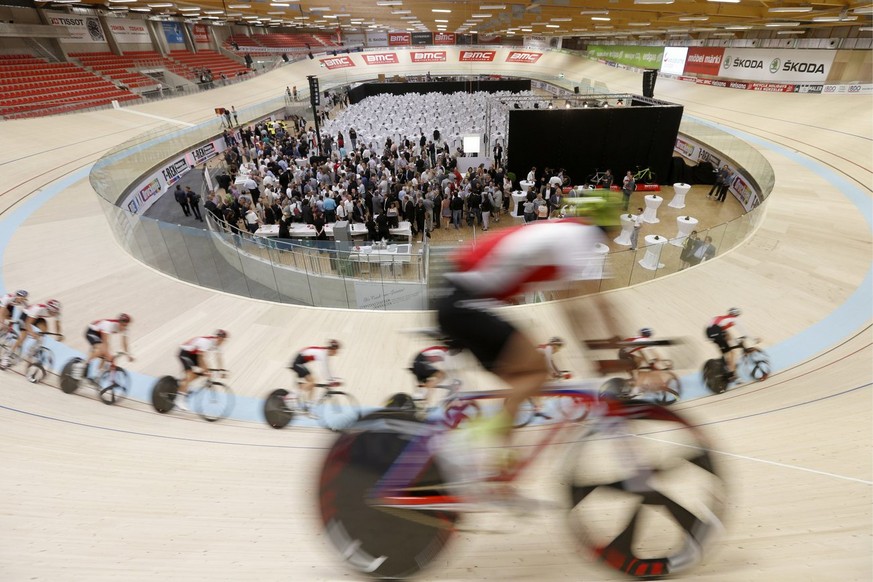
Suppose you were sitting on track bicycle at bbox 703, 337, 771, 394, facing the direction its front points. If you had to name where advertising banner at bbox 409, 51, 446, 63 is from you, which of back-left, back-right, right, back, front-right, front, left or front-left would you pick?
left

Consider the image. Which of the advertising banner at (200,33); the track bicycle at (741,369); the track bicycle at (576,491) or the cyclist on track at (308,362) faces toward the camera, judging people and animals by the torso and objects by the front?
the advertising banner

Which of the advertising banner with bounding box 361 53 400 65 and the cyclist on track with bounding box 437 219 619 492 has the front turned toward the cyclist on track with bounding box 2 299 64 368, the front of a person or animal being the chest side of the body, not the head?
the advertising banner

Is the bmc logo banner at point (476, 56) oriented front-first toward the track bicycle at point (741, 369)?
yes

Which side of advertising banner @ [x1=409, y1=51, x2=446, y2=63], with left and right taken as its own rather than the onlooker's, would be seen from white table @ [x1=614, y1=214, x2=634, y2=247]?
front

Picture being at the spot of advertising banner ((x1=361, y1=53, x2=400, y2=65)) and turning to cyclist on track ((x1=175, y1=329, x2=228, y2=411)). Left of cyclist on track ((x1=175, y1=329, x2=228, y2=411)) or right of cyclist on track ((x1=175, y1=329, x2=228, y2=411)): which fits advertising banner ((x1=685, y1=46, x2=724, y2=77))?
left

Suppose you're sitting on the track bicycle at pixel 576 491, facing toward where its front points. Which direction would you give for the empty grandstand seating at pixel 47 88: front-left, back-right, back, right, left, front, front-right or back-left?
back-left

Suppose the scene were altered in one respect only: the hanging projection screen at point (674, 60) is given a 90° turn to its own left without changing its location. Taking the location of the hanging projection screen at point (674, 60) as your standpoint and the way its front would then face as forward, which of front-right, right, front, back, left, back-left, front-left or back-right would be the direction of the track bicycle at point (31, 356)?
front-right

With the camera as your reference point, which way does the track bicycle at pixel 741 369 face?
facing away from the viewer and to the right of the viewer

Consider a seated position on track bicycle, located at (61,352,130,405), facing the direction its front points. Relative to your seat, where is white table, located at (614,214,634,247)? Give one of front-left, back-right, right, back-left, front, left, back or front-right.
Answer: front-left

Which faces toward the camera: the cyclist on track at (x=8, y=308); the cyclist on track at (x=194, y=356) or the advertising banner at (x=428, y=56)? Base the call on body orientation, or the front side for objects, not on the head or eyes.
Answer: the advertising banner

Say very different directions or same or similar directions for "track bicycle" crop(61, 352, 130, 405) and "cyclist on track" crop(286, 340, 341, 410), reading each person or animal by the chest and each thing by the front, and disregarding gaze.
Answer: same or similar directions

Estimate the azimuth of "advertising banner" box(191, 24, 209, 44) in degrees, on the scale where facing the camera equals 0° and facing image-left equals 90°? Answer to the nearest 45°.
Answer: approximately 0°

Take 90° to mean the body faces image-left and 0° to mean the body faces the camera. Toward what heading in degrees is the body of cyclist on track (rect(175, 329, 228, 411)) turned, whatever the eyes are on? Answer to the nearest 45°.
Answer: approximately 270°

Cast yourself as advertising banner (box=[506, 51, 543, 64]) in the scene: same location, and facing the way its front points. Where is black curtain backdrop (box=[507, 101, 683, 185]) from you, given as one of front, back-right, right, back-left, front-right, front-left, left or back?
front

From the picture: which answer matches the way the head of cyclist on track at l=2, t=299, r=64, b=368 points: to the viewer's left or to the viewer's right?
to the viewer's right

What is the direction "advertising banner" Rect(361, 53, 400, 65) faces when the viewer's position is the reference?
facing the viewer
